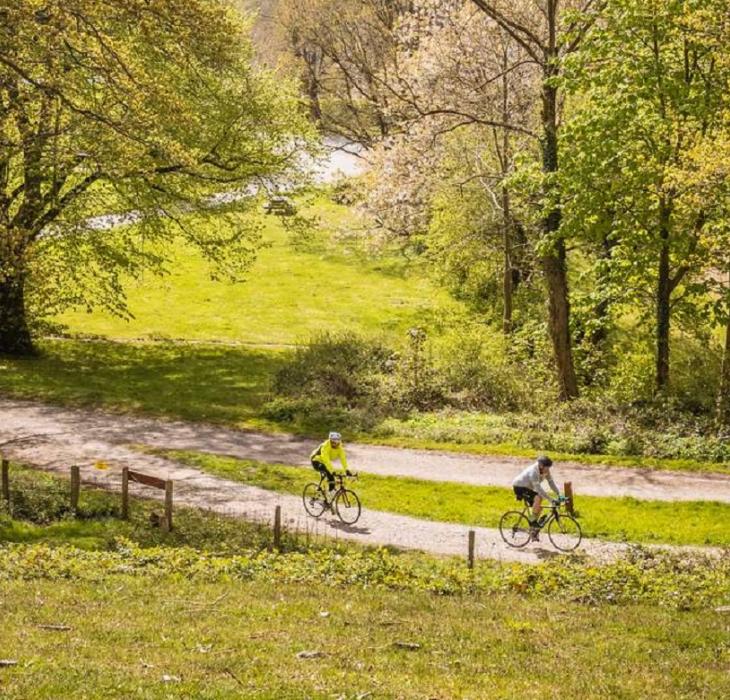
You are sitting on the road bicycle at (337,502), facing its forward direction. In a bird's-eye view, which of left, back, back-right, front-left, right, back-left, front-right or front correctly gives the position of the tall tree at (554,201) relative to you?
left

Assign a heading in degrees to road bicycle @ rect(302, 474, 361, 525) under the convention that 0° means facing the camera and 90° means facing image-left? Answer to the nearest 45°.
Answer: approximately 315°

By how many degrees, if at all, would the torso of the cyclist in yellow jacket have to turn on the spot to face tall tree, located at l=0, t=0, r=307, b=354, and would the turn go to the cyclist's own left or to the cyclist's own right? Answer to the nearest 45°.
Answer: approximately 180°

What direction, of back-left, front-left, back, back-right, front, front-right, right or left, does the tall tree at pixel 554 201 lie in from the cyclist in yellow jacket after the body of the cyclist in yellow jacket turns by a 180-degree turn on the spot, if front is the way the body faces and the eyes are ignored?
right

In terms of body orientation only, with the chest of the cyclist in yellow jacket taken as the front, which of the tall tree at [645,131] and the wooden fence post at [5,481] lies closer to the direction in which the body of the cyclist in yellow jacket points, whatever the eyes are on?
the tall tree

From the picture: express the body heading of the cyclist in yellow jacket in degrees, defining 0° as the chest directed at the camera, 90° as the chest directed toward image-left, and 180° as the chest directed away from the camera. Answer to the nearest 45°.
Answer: approximately 315°

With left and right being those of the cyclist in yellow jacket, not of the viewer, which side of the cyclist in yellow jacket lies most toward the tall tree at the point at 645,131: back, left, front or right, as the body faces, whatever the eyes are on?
left

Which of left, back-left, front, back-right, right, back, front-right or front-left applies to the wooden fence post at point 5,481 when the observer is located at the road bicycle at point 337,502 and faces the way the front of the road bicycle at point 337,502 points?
back-right
